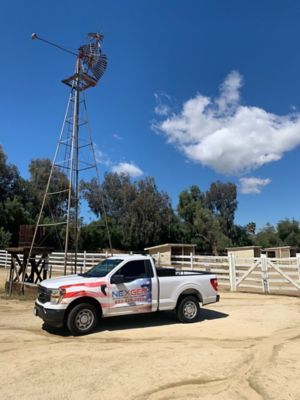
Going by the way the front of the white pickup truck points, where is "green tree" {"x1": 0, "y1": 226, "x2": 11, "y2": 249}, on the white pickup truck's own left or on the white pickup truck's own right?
on the white pickup truck's own right

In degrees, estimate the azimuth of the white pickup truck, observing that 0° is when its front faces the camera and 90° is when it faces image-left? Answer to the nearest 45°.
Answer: approximately 45°
